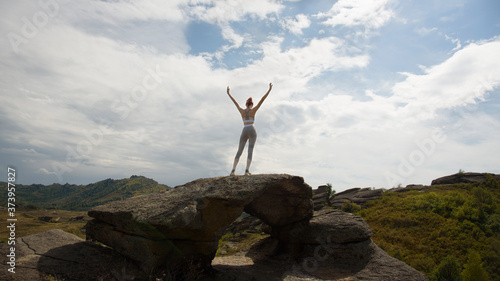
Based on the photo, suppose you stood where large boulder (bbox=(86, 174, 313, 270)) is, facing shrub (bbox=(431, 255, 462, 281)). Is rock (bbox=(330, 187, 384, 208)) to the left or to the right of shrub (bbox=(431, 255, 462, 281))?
left

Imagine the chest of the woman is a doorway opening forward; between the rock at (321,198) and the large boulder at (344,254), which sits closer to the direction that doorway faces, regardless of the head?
the rock

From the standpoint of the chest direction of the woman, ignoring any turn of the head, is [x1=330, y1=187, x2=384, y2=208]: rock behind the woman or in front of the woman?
in front

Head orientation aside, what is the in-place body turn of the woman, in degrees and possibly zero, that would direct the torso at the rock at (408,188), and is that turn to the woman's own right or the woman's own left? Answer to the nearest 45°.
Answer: approximately 45° to the woman's own right

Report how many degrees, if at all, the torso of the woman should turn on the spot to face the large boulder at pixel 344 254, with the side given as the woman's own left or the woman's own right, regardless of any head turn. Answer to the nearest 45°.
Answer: approximately 90° to the woman's own right

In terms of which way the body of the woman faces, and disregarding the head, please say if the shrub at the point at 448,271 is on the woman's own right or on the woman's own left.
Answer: on the woman's own right

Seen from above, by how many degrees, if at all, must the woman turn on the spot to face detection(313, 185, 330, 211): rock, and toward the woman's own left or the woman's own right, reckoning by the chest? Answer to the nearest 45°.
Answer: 0° — they already face it

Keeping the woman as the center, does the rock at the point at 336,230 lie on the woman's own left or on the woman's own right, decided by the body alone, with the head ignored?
on the woman's own right

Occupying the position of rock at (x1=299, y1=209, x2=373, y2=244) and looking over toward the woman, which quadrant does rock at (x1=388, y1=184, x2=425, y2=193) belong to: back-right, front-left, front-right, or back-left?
back-right

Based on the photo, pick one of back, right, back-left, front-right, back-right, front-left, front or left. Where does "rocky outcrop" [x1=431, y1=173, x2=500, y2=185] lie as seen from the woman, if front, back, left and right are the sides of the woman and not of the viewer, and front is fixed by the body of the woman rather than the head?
front-right

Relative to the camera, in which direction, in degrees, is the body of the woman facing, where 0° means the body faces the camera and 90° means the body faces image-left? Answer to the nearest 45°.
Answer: approximately 180°
